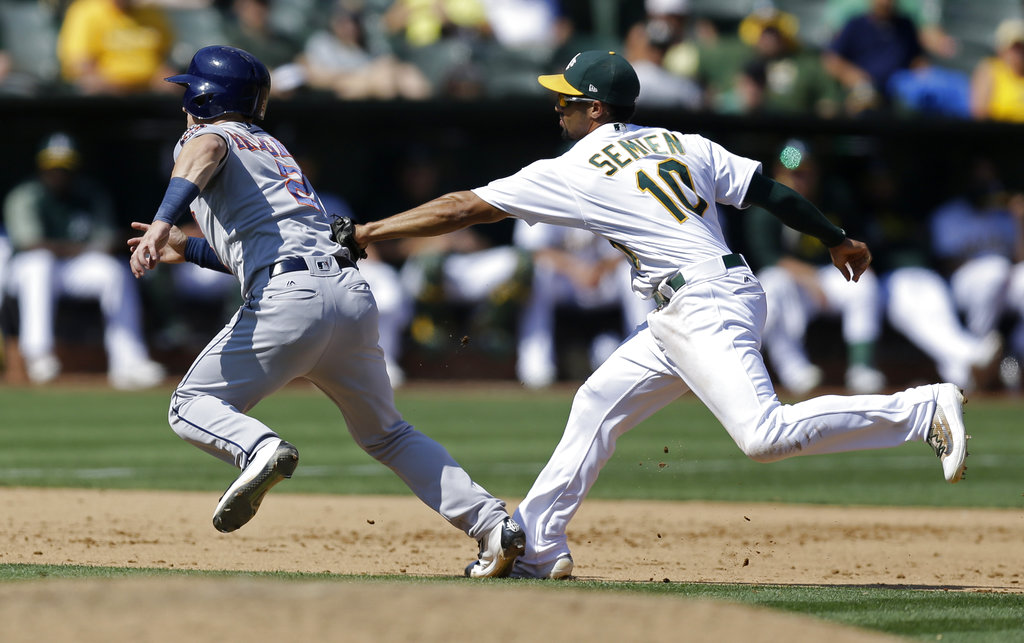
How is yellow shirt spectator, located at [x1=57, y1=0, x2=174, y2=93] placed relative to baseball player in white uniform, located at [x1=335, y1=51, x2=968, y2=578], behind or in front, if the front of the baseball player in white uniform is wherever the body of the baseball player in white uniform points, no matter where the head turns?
in front

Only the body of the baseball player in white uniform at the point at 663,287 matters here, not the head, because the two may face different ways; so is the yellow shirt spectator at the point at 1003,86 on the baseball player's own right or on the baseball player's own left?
on the baseball player's own right

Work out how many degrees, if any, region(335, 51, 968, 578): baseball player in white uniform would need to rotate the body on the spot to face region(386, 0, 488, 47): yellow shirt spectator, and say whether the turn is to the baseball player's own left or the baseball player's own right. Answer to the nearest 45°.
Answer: approximately 45° to the baseball player's own right

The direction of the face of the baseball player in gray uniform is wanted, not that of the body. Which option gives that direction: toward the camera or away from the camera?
away from the camera

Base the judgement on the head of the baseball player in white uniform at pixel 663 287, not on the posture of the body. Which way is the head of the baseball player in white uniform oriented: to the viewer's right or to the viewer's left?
to the viewer's left

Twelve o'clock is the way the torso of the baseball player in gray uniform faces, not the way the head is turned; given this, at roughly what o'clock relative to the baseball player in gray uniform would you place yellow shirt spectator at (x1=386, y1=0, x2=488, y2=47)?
The yellow shirt spectator is roughly at 2 o'clock from the baseball player in gray uniform.

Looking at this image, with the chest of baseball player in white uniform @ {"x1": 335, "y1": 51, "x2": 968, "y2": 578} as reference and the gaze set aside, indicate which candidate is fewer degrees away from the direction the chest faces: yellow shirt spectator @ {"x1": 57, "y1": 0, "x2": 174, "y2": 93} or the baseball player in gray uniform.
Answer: the yellow shirt spectator

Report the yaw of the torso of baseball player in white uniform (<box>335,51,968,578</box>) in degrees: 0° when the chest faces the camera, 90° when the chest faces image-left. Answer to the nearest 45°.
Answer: approximately 135°

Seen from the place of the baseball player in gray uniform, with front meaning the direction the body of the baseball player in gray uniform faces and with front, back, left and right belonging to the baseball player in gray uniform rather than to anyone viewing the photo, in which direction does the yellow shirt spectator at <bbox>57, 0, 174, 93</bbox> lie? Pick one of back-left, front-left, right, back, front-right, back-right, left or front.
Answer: front-right

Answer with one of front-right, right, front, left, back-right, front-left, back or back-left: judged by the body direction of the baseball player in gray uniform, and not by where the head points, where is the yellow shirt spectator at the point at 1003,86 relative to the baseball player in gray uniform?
right

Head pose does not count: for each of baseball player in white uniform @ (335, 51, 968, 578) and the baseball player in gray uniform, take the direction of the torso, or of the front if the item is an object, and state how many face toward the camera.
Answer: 0

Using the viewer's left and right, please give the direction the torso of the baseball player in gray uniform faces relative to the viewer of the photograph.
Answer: facing away from the viewer and to the left of the viewer
